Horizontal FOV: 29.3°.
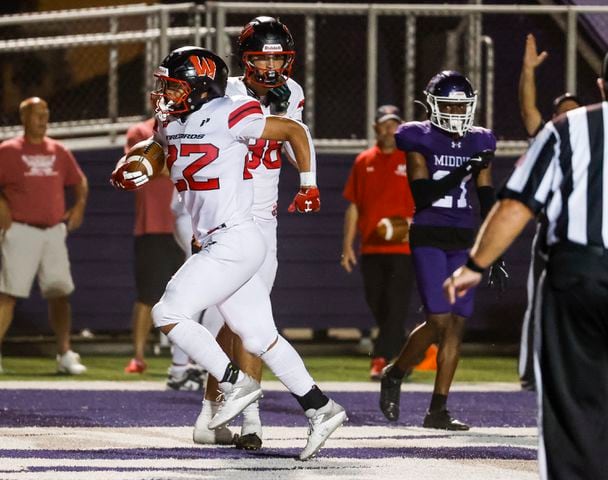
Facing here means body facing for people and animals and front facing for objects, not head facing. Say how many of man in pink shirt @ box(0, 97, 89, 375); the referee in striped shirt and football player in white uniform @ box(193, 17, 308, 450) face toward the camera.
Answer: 2

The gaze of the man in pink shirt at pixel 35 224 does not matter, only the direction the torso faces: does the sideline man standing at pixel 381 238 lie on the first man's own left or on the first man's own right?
on the first man's own left

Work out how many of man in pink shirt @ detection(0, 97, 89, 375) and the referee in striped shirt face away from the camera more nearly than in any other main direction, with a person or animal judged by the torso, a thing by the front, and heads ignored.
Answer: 1

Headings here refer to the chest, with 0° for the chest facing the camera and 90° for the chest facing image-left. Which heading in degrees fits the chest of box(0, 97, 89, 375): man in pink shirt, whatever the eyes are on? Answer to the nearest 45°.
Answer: approximately 0°

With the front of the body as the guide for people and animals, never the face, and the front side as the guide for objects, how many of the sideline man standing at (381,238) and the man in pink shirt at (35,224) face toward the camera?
2

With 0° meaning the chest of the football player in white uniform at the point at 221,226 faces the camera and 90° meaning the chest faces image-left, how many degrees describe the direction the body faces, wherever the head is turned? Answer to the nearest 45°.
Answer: approximately 45°

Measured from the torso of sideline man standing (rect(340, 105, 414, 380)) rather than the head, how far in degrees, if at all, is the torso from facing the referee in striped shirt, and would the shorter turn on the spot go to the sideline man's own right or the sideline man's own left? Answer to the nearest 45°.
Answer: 0° — they already face them

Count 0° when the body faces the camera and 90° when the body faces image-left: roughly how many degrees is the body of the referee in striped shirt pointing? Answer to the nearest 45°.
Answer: approximately 180°
